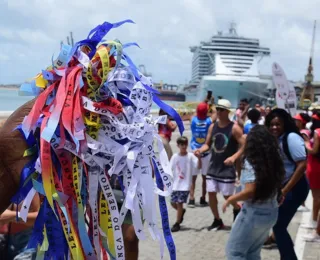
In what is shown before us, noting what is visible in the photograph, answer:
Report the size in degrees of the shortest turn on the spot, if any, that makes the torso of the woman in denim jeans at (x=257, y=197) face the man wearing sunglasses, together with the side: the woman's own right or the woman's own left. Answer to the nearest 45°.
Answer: approximately 45° to the woman's own right

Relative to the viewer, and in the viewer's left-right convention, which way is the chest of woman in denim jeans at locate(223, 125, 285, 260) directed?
facing away from the viewer and to the left of the viewer
